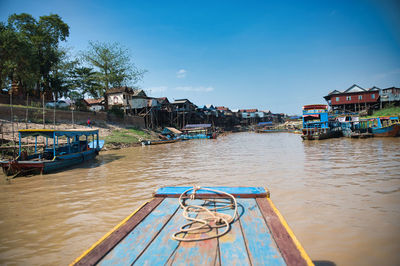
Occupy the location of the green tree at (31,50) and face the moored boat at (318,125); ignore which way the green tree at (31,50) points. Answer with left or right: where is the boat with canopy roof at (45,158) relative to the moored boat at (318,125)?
right

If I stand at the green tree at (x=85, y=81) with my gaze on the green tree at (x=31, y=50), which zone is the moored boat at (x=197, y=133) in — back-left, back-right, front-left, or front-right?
back-left

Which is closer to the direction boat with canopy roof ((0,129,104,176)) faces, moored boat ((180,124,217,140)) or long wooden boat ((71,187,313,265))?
the moored boat

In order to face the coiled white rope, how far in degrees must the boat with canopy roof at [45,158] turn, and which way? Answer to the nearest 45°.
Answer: approximately 135° to its right

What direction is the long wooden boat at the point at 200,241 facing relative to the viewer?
away from the camera

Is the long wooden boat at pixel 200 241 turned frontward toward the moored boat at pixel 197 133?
yes

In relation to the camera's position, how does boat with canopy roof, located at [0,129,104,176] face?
facing away from the viewer and to the right of the viewer

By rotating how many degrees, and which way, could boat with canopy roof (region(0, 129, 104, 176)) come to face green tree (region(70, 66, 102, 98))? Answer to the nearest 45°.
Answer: approximately 45° to its left

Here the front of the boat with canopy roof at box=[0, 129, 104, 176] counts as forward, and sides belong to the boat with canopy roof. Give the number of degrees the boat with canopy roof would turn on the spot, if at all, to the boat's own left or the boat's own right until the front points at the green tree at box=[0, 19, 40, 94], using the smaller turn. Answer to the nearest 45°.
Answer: approximately 45° to the boat's own left
